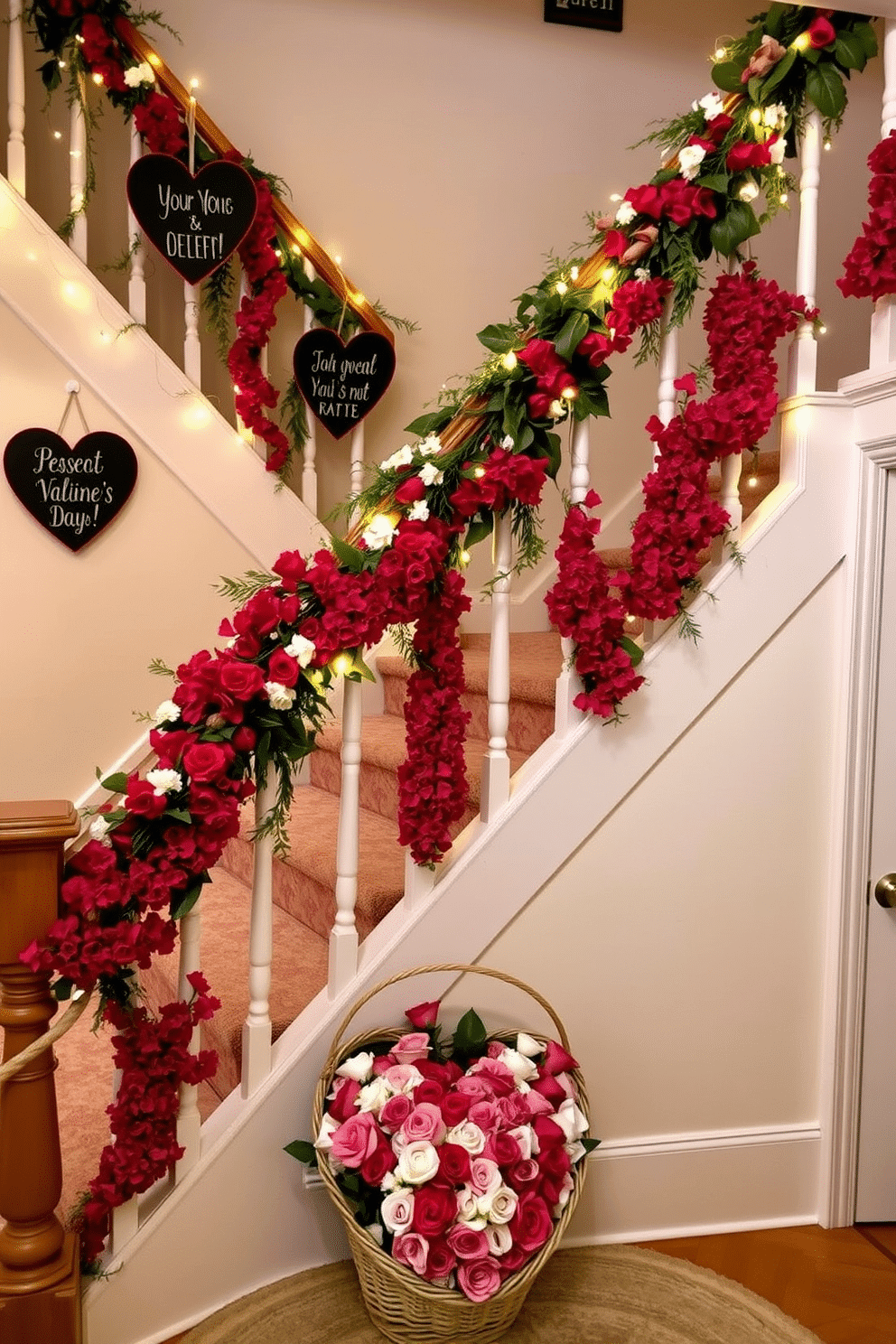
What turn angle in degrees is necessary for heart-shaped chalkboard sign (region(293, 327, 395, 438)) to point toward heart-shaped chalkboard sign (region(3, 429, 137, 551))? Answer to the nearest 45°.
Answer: approximately 45° to its right

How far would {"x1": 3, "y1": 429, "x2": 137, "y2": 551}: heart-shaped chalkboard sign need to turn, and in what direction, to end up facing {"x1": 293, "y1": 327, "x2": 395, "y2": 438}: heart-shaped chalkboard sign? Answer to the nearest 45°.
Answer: approximately 90° to its left

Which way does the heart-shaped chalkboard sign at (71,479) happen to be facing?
toward the camera

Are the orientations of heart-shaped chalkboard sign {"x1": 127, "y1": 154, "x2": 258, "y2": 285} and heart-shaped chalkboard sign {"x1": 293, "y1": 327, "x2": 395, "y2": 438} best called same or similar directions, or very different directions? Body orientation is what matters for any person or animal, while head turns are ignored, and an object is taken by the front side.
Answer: same or similar directions

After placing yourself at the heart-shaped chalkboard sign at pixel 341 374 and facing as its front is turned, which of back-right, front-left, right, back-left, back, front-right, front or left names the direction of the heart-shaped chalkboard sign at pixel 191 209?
front-right

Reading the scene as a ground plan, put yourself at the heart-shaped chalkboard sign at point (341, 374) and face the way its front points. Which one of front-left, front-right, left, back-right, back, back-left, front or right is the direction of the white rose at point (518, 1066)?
front

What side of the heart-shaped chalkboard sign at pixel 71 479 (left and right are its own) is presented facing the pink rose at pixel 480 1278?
front

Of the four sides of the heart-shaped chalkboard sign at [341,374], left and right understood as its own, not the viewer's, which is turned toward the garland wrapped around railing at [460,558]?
front

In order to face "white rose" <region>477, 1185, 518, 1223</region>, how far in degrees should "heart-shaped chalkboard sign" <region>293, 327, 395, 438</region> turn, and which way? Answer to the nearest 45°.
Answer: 0° — it already faces it

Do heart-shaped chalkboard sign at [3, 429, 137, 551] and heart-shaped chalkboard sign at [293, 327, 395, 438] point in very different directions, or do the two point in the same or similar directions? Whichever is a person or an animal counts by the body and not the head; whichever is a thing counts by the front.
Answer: same or similar directions

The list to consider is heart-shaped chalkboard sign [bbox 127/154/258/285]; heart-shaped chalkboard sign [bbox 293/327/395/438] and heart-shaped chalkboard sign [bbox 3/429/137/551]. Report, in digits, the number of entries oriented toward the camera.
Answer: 3

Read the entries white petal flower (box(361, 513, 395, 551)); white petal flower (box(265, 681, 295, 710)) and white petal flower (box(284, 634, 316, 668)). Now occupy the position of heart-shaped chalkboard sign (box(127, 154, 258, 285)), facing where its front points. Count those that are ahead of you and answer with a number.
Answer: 3

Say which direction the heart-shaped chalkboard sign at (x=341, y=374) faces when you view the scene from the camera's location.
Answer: facing the viewer
